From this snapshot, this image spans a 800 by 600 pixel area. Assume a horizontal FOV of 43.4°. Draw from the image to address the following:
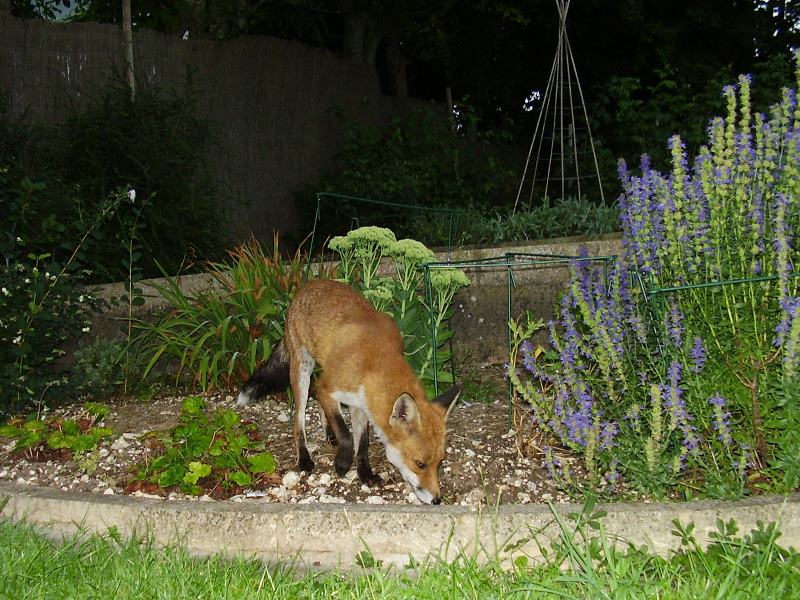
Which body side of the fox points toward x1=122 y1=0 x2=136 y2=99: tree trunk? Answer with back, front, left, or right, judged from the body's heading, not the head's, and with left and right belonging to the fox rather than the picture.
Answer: back

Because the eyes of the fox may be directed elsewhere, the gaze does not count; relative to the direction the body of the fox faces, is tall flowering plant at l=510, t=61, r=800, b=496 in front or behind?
in front

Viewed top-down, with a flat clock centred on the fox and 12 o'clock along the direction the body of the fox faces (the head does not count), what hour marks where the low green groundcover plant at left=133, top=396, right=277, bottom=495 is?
The low green groundcover plant is roughly at 4 o'clock from the fox.

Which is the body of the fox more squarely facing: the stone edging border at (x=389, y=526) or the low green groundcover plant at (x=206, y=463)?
the stone edging border

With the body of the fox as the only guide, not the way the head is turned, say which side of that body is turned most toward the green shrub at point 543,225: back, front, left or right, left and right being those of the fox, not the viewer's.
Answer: left

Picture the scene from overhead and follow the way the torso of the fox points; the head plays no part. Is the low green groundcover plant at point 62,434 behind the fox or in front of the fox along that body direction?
behind

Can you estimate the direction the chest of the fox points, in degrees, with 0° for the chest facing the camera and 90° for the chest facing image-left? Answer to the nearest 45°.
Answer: approximately 315°

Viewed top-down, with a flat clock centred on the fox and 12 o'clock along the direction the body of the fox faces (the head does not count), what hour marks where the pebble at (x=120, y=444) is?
The pebble is roughly at 5 o'clock from the fox.

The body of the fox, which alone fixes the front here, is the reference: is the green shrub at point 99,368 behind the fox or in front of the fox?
behind
